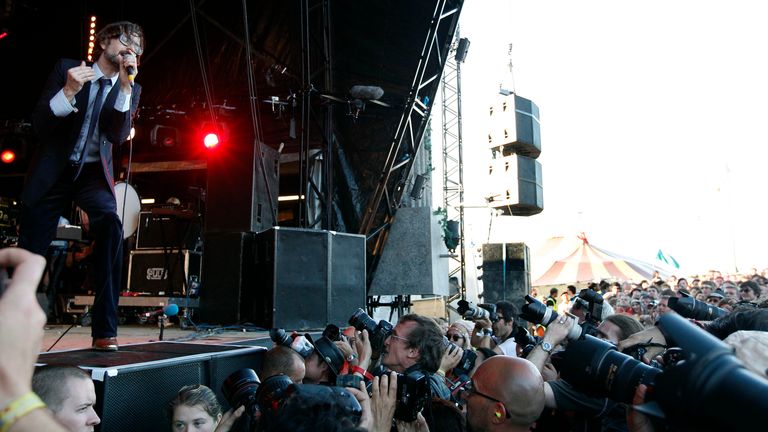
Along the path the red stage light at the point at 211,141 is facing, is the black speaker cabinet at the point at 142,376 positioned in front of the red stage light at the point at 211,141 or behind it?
in front

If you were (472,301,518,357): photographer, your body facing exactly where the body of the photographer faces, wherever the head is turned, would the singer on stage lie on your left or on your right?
on your left

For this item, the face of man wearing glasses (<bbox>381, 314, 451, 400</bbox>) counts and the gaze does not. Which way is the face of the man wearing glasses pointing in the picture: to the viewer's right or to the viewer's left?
to the viewer's left

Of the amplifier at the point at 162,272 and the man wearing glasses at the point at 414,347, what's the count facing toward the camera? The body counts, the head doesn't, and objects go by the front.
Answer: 1

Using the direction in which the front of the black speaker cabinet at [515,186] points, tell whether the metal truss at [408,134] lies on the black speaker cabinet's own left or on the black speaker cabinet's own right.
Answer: on the black speaker cabinet's own right

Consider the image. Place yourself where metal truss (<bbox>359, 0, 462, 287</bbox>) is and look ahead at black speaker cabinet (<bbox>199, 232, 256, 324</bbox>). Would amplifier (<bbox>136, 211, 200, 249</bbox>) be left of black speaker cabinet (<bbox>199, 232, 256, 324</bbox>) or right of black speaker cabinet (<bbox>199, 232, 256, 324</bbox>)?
right

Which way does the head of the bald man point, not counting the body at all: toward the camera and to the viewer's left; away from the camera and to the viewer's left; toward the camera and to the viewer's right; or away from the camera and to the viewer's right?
away from the camera and to the viewer's left

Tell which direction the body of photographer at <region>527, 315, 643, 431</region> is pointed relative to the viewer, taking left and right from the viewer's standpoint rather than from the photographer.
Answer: facing to the left of the viewer

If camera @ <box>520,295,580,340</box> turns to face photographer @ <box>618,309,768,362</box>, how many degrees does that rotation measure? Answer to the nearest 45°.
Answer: approximately 180°

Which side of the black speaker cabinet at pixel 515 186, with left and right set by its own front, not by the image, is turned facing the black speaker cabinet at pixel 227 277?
right

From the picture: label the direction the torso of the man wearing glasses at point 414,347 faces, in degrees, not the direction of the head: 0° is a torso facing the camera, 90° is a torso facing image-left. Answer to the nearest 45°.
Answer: approximately 90°

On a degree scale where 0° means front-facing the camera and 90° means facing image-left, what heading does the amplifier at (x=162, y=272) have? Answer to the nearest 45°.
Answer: approximately 0°
